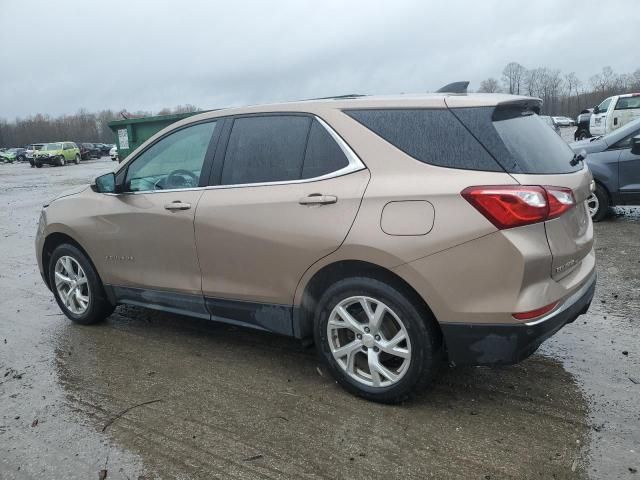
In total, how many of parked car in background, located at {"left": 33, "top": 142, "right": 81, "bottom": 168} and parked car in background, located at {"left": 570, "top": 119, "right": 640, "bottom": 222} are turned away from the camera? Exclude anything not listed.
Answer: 0

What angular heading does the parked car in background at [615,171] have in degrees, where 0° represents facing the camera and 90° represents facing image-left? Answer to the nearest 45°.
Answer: approximately 90°

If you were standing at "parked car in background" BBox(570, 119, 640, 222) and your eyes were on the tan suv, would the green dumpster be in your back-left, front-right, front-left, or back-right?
front-right

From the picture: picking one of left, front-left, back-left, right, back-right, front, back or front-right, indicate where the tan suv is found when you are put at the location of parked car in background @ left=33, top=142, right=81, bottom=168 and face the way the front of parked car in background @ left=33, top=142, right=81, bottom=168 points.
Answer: front-left

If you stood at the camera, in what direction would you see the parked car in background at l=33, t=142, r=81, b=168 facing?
facing the viewer and to the left of the viewer

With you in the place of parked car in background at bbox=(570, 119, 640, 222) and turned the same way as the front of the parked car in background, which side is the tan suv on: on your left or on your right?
on your left

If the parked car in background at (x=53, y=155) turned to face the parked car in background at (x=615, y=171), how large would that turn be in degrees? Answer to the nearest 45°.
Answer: approximately 45° to its left

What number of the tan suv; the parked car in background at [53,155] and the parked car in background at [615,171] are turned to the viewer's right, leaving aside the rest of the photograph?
0

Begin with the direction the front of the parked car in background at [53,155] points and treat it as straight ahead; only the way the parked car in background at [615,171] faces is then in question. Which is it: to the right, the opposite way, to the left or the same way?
to the right

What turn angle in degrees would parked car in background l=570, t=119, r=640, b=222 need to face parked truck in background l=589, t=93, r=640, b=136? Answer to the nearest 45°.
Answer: approximately 90° to its right

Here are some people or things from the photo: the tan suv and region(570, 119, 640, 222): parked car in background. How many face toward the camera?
0

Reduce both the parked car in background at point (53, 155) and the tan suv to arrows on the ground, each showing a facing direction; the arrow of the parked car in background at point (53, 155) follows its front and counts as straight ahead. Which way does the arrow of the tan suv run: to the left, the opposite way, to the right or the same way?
to the right

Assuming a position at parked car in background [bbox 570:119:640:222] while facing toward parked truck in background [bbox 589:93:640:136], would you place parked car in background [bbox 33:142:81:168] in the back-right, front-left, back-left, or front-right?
front-left
